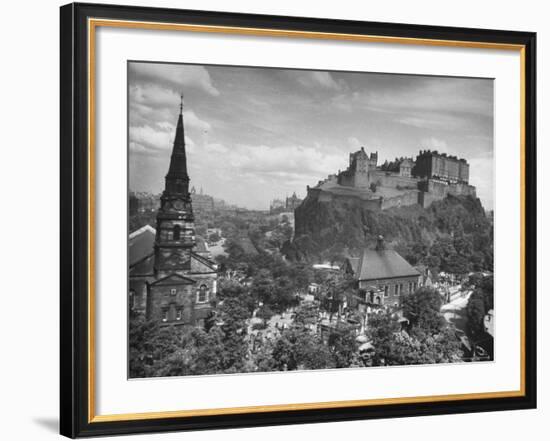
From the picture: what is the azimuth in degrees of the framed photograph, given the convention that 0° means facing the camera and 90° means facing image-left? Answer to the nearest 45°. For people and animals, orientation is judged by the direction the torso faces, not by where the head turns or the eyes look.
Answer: approximately 315°
